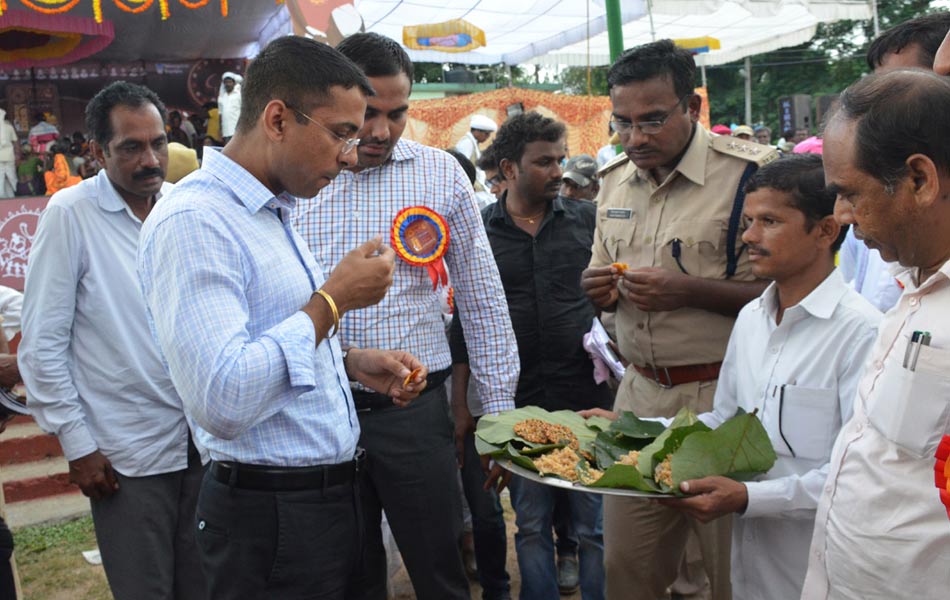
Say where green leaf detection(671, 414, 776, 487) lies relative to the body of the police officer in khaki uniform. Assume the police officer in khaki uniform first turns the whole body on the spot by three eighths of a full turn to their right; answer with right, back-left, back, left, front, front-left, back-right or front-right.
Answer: back

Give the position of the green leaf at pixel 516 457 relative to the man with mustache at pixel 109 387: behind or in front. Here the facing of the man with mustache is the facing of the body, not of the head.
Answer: in front

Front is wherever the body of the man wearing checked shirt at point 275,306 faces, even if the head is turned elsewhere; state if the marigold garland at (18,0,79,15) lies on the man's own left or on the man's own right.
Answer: on the man's own left

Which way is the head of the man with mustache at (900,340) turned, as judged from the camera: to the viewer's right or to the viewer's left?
to the viewer's left

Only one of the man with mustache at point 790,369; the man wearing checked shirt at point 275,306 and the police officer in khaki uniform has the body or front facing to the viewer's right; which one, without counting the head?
the man wearing checked shirt

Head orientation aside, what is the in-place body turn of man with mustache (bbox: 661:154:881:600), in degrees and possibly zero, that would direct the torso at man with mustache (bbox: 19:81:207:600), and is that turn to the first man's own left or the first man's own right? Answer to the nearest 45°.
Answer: approximately 45° to the first man's own right

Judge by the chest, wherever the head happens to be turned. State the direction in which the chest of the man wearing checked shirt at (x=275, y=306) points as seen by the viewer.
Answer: to the viewer's right

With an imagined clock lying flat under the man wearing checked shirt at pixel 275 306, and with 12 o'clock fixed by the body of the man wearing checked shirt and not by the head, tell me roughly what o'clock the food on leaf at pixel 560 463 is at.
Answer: The food on leaf is roughly at 12 o'clock from the man wearing checked shirt.

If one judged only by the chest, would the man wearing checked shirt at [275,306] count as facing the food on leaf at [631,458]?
yes

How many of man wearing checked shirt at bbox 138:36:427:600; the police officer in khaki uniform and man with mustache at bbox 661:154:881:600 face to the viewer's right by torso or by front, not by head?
1

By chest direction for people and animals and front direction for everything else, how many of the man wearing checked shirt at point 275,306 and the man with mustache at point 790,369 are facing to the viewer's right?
1

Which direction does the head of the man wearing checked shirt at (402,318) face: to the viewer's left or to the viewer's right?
to the viewer's left

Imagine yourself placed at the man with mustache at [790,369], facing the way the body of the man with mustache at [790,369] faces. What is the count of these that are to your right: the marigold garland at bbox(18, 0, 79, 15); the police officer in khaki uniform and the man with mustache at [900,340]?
2

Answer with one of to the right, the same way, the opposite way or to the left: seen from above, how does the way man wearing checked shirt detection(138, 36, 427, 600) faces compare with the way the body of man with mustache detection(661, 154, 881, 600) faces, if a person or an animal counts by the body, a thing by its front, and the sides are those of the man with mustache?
the opposite way

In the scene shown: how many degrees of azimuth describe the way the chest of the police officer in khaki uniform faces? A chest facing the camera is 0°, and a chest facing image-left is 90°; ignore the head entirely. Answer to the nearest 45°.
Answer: approximately 45°
